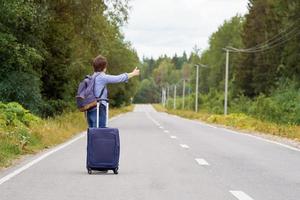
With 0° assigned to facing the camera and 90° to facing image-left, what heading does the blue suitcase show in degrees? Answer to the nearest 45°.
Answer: approximately 0°

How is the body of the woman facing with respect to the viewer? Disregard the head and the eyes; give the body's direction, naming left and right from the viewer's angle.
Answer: facing away from the viewer and to the right of the viewer
